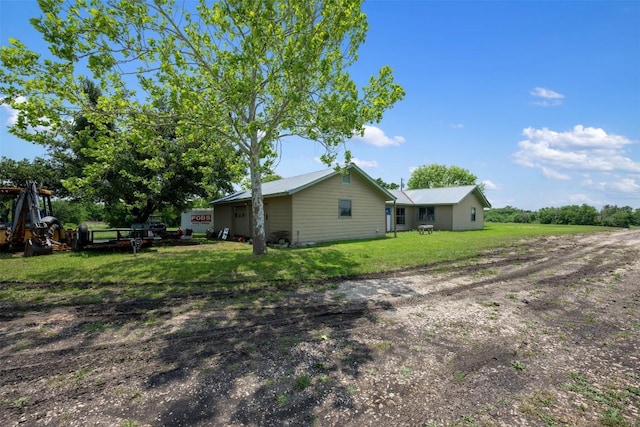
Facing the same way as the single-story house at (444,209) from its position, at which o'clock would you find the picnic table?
The picnic table is roughly at 11 o'clock from the single-story house.

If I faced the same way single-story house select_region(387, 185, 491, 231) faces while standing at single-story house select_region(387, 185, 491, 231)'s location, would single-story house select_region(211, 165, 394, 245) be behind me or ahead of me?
ahead

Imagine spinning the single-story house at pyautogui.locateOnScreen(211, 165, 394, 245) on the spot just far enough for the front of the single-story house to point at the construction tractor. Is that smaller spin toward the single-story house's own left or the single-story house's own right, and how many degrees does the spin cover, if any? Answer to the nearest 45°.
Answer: approximately 45° to the single-story house's own right

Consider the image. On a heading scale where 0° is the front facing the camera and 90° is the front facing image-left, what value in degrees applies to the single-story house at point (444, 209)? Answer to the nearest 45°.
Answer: approximately 45°
